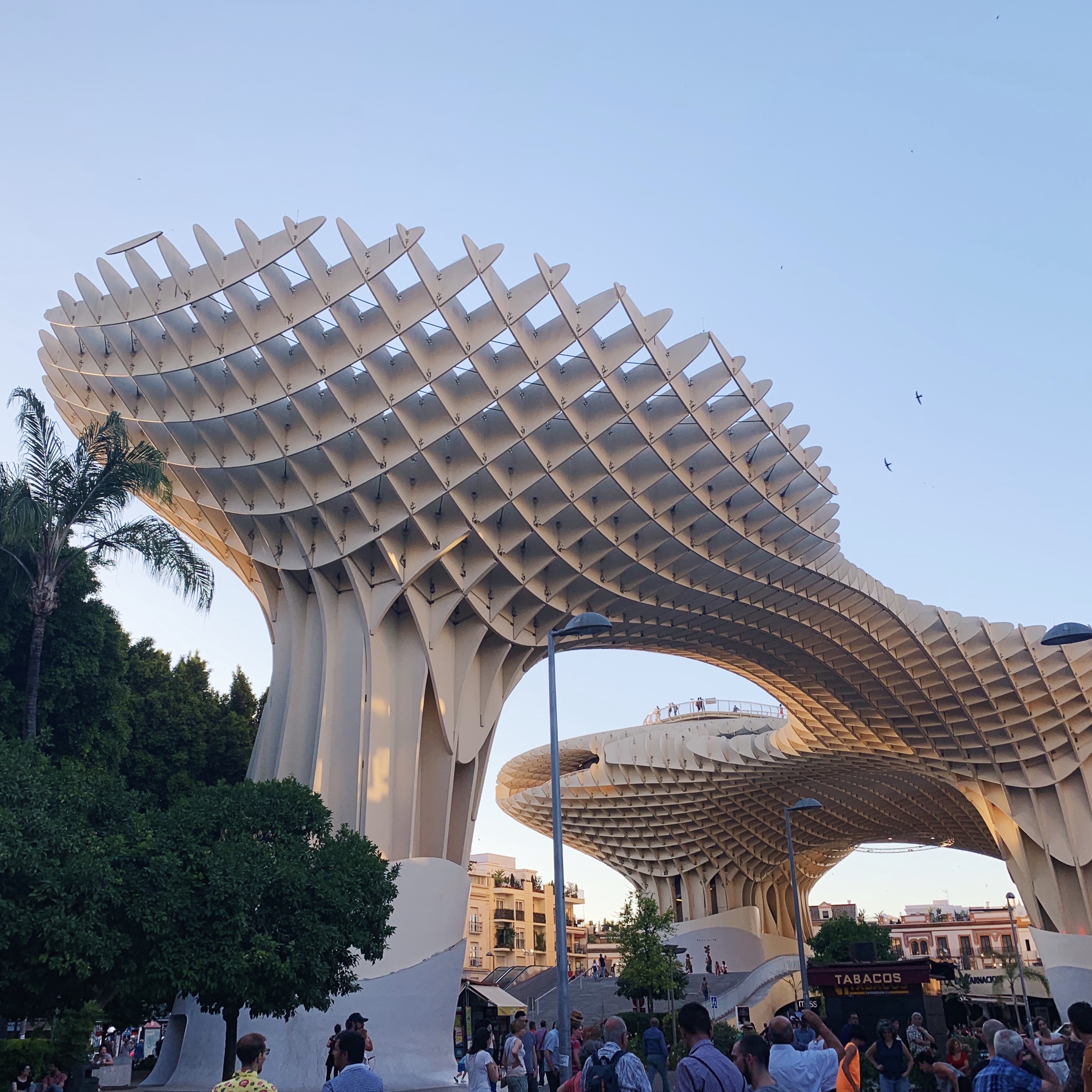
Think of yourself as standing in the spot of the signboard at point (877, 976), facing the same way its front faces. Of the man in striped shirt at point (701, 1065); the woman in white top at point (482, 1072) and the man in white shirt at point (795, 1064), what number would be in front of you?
3

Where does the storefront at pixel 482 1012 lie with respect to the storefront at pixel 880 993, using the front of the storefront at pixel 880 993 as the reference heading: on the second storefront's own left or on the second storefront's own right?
on the second storefront's own right

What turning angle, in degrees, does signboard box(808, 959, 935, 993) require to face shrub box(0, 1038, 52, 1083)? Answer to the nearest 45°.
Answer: approximately 45° to its right

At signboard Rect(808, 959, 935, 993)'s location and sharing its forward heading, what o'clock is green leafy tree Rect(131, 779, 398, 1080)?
The green leafy tree is roughly at 1 o'clock from the signboard.

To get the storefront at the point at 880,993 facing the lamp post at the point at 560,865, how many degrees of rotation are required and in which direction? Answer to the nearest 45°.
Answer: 0° — it already faces it

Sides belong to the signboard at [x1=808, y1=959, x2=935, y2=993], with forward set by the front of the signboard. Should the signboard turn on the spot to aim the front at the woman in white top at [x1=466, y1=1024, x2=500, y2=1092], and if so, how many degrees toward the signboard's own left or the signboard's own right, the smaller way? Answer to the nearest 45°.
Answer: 0° — it already faces them

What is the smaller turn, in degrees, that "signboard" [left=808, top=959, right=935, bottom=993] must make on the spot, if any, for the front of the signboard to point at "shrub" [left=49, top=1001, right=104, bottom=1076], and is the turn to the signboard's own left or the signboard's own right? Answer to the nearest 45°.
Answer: approximately 45° to the signboard's own right

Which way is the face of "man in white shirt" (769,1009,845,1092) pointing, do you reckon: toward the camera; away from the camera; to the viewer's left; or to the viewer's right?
away from the camera

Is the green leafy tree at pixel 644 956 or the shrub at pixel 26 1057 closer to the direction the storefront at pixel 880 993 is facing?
the shrub

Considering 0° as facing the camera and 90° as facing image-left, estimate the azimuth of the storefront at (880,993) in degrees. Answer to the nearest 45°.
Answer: approximately 0°
